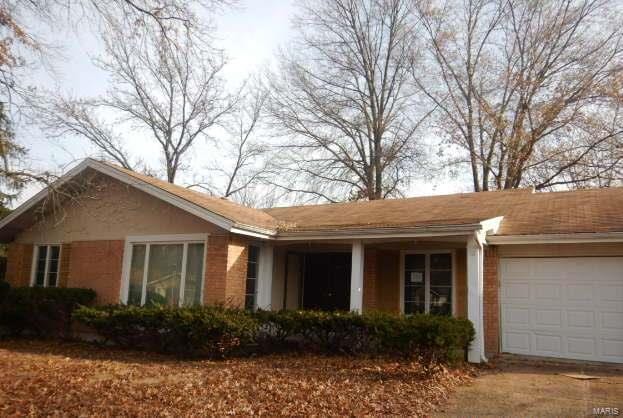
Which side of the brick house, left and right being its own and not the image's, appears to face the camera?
front
